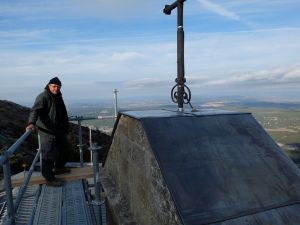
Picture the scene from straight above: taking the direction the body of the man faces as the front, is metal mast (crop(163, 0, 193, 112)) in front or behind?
in front

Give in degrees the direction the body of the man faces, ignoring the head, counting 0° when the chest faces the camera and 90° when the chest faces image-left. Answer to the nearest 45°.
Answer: approximately 315°
